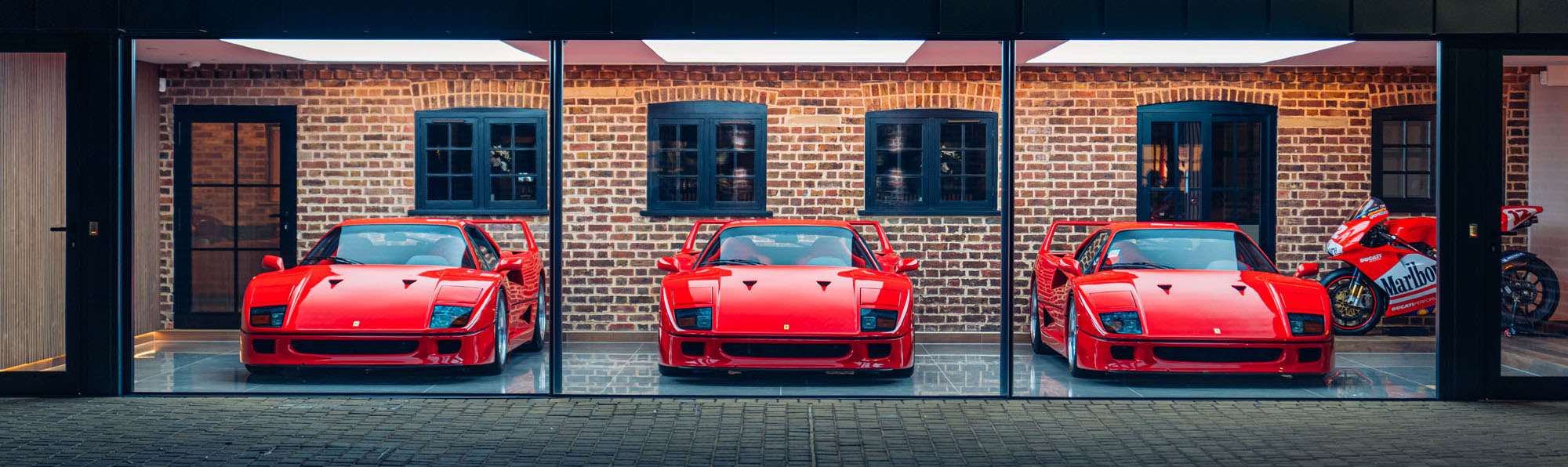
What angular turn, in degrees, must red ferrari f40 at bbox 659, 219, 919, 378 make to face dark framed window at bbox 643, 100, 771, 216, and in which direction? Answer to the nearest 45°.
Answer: approximately 180°

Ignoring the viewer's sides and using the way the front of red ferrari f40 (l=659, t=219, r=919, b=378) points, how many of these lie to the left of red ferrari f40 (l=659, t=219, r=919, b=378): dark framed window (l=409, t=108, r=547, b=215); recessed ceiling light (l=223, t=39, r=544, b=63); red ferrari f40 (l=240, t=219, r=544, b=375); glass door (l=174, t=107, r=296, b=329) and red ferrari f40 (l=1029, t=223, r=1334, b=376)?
1

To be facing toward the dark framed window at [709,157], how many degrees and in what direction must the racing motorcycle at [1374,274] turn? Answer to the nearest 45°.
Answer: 0° — it already faces it

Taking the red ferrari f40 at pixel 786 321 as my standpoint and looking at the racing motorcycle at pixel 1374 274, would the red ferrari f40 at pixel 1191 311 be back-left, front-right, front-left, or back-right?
front-right

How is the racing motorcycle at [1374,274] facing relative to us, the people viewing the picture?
facing to the left of the viewer

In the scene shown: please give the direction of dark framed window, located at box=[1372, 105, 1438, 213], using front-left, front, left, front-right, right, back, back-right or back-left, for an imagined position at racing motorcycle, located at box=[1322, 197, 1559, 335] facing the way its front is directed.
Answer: right

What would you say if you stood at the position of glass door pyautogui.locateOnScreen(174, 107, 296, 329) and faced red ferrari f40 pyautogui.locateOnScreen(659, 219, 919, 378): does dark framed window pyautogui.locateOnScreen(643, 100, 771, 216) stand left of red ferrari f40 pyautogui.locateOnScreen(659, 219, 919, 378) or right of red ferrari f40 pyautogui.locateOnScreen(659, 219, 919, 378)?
left

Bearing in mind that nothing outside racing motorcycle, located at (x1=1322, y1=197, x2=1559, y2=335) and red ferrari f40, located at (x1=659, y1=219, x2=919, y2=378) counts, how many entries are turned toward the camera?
1

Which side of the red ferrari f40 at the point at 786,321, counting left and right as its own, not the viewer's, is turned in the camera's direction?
front

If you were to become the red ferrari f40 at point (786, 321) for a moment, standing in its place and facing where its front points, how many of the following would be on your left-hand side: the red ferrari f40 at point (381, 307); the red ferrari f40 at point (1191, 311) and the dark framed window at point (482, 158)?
1

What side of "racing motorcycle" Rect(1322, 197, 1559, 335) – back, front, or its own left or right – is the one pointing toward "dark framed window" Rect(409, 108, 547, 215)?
front

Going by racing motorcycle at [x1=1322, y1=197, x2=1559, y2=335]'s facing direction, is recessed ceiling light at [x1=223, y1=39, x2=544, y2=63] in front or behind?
in front

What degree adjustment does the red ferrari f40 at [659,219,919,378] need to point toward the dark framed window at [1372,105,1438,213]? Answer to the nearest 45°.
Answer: approximately 135° to its left

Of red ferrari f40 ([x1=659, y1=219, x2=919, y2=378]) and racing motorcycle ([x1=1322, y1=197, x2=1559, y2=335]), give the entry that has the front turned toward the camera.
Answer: the red ferrari f40
